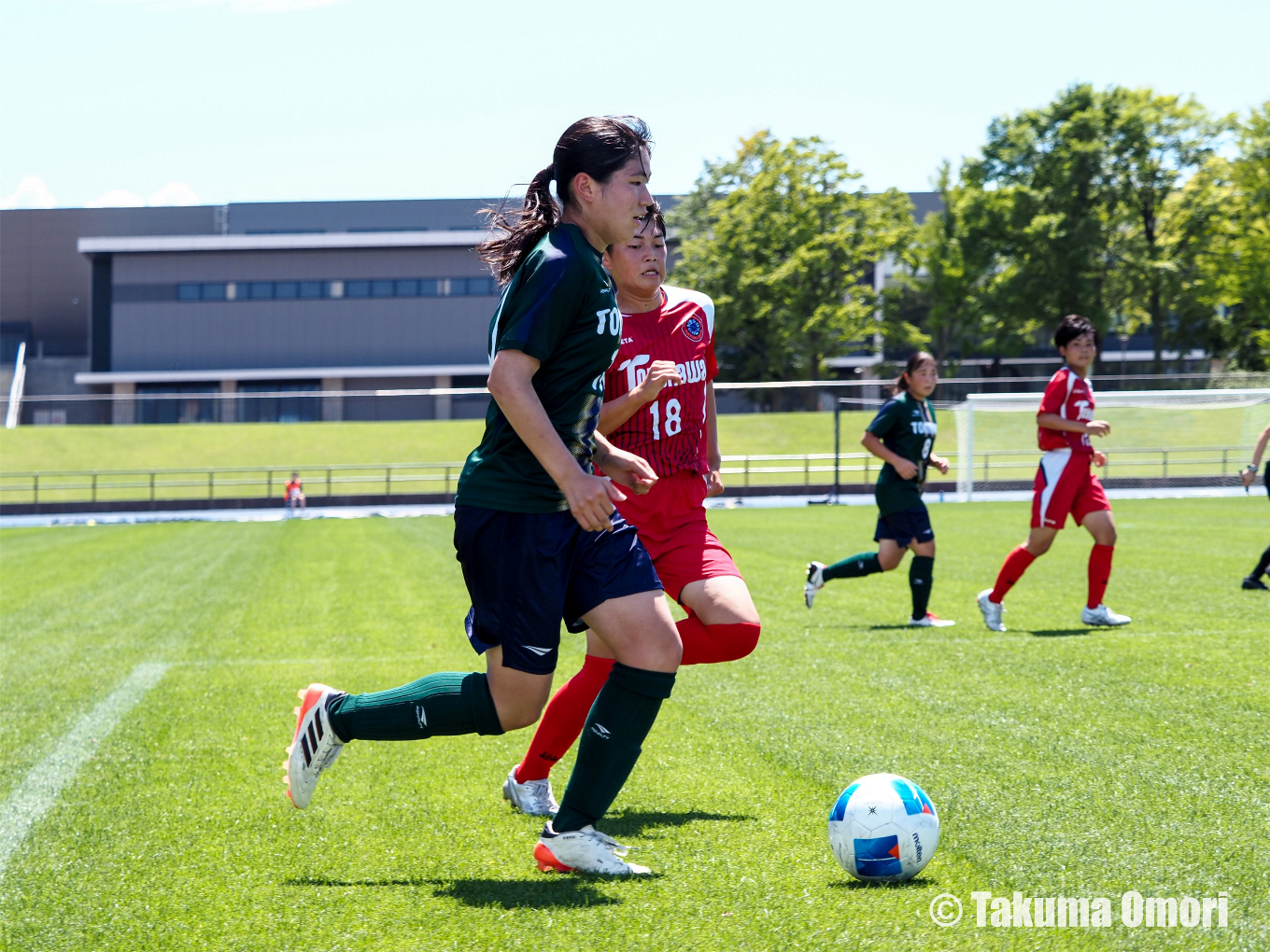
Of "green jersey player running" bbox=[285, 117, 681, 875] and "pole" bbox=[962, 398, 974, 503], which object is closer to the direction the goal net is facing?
the green jersey player running

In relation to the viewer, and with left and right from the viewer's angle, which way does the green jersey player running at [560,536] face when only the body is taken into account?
facing to the right of the viewer

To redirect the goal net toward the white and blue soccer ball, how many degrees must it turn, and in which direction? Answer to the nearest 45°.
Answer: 0° — it already faces it

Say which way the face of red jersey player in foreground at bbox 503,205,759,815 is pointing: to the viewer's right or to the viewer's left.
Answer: to the viewer's right

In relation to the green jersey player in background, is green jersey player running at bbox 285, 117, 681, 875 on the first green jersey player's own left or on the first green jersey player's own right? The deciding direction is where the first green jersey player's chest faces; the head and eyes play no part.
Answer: on the first green jersey player's own right

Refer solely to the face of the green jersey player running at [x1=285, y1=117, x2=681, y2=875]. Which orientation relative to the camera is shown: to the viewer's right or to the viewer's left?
to the viewer's right
